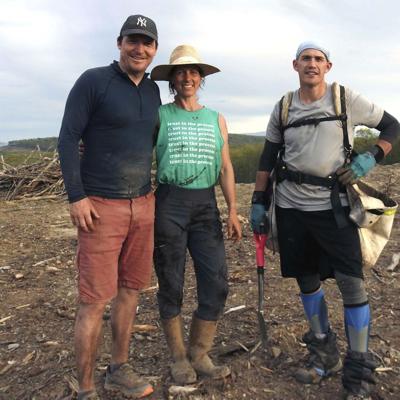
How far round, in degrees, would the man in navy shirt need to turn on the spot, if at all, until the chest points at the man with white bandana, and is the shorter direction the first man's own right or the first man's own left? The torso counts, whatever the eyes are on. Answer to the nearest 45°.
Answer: approximately 45° to the first man's own left

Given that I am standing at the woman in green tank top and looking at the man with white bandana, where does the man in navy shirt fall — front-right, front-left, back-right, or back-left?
back-right

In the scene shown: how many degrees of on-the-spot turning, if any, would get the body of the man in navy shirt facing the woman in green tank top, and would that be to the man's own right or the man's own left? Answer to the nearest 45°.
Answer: approximately 45° to the man's own left

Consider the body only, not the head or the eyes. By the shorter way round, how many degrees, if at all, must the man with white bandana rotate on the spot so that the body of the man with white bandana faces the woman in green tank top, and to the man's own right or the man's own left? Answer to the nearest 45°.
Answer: approximately 90° to the man's own right

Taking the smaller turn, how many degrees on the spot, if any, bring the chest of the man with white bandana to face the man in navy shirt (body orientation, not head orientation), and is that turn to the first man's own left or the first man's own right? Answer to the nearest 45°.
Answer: approximately 45° to the first man's own right

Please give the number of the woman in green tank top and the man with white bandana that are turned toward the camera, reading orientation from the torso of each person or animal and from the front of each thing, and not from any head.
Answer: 2

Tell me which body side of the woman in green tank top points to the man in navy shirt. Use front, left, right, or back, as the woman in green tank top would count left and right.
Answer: right

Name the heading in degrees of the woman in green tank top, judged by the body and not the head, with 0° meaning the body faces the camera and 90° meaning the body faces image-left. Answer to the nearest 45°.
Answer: approximately 0°
